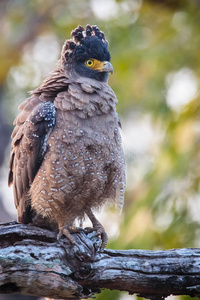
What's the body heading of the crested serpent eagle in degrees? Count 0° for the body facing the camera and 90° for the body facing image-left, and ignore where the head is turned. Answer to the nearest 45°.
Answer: approximately 315°
